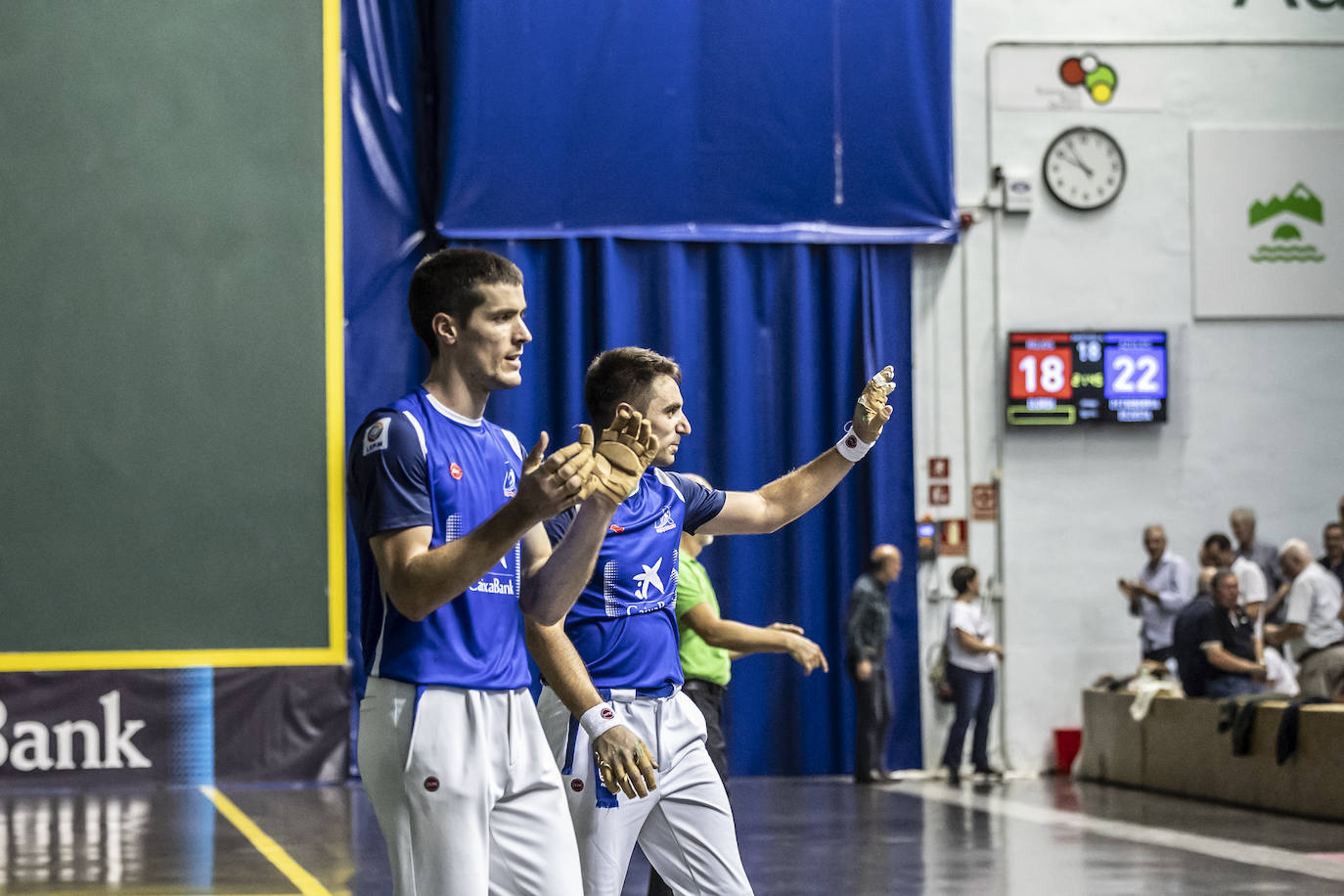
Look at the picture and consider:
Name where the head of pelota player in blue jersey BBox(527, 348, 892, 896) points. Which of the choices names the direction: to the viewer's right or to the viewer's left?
to the viewer's right

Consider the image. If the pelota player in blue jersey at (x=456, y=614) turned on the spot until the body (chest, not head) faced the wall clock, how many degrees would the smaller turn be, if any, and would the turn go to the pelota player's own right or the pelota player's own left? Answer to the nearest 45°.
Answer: approximately 90° to the pelota player's own left

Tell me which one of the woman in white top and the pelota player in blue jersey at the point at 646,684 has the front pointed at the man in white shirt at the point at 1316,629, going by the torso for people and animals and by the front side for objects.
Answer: the woman in white top

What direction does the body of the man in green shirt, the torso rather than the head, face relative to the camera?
to the viewer's right

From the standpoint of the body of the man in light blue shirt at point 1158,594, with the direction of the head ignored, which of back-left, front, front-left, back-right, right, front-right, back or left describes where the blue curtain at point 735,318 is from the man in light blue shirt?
front-right

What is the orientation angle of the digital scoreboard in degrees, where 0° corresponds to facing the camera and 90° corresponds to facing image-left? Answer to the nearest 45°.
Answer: approximately 0°

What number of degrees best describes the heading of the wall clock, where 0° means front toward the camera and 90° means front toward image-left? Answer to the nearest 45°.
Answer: approximately 0°

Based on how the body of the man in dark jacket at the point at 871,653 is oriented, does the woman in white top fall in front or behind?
in front

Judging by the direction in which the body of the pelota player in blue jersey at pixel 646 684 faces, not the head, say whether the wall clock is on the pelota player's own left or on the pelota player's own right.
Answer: on the pelota player's own left

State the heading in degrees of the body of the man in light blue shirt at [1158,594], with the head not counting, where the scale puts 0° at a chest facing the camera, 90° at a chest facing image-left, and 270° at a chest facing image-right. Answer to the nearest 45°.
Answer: approximately 45°
